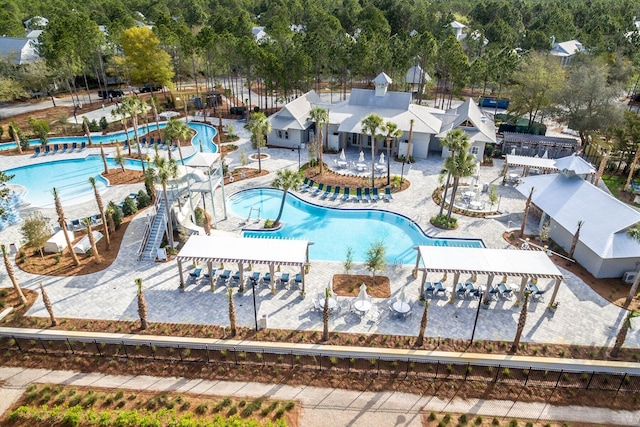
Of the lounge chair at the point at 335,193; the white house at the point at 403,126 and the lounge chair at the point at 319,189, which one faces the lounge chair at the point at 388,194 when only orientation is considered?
the white house

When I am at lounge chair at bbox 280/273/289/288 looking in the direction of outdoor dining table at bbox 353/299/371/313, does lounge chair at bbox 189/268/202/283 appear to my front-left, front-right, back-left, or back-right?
back-right

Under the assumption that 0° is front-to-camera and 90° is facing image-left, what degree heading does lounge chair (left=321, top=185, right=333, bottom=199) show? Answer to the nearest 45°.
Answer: approximately 45°

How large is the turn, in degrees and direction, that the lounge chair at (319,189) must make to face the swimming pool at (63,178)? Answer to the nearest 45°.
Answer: approximately 45° to its right

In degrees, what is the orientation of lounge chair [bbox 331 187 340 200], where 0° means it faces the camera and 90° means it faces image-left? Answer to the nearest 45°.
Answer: approximately 45°

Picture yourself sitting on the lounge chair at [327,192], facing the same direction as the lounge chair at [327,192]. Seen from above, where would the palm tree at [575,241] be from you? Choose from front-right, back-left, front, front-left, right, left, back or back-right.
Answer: left

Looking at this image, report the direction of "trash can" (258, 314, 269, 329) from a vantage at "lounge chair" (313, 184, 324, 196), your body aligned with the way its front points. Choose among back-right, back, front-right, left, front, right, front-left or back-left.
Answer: front-left

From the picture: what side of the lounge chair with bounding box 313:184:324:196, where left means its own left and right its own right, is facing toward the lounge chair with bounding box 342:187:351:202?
left

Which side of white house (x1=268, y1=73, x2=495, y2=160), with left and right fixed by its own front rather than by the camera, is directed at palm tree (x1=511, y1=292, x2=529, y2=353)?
front

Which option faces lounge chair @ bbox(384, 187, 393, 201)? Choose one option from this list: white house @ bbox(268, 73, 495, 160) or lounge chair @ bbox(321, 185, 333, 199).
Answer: the white house

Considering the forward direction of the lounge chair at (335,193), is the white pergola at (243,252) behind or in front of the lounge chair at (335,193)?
in front

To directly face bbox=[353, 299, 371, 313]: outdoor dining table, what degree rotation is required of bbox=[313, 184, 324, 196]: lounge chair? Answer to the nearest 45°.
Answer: approximately 45° to its left

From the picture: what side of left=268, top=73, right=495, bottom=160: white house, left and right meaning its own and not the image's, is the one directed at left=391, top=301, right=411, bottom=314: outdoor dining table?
front
